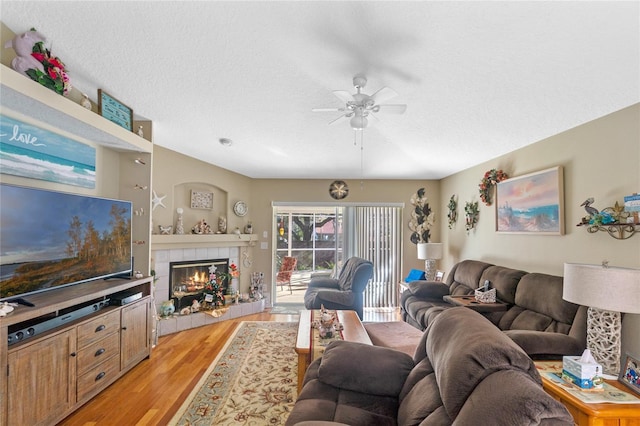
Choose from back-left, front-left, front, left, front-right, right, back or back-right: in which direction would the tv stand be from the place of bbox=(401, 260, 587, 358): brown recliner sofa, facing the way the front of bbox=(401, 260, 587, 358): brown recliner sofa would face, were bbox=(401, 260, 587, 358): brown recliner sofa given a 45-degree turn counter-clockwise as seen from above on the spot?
front-right

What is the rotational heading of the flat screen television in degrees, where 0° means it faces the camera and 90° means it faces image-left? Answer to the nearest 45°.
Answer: approximately 315°

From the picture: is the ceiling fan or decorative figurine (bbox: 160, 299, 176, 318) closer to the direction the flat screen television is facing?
the ceiling fan

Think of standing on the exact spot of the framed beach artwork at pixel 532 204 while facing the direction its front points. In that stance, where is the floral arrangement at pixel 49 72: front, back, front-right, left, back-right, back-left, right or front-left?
front

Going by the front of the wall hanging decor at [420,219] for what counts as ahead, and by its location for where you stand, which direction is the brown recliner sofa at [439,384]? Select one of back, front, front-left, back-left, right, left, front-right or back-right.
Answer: front

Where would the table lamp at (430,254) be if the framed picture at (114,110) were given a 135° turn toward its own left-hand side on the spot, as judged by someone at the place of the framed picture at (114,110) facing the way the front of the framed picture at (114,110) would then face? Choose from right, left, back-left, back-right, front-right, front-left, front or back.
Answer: right

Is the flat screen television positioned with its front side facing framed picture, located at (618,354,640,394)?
yes

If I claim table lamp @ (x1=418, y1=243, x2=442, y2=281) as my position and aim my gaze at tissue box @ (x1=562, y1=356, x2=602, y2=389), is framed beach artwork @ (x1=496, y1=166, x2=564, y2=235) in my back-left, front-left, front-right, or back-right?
front-left

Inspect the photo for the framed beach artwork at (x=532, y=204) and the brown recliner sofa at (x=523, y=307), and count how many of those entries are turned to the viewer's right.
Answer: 0

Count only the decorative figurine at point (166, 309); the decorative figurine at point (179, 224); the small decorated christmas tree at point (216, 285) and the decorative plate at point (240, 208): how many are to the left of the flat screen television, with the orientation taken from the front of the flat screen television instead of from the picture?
4

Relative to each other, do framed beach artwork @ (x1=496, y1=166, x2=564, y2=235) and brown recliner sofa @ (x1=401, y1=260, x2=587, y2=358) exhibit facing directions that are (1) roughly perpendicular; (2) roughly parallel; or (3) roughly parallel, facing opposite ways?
roughly parallel

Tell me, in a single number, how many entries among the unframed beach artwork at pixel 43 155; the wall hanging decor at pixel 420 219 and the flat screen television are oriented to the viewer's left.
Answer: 0

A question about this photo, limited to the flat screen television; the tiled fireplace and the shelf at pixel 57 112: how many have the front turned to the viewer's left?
0

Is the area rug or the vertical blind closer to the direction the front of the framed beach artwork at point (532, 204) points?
the area rug

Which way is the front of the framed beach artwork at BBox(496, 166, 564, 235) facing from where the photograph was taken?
facing the viewer and to the left of the viewer

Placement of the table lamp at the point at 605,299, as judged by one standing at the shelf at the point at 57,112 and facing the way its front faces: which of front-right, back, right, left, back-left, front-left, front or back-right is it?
front

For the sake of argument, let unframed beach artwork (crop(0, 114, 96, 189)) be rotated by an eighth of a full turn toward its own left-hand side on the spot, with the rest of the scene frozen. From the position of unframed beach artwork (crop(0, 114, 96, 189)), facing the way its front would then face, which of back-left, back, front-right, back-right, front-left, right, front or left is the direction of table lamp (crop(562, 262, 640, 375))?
front-right

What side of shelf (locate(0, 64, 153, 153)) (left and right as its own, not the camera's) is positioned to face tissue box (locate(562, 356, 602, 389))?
front
